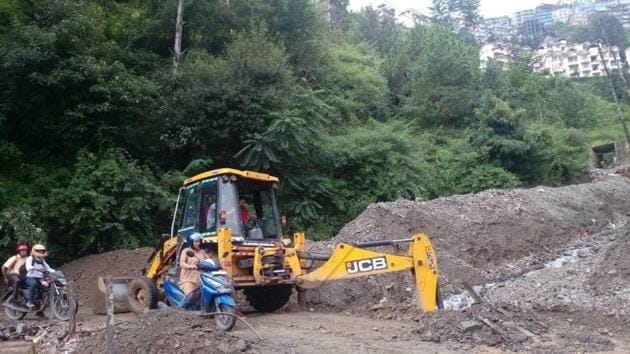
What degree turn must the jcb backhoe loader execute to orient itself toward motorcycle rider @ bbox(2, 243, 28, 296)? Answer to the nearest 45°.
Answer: approximately 45° to its left

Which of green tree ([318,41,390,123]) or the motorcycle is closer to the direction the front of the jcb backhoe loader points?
the motorcycle

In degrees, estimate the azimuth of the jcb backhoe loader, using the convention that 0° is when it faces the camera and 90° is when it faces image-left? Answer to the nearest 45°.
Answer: approximately 135°

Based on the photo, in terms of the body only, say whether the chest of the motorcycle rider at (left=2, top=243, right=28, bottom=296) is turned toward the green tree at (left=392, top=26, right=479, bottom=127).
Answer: no

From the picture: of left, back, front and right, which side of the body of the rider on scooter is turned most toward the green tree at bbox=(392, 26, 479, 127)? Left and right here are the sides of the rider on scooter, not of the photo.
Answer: left

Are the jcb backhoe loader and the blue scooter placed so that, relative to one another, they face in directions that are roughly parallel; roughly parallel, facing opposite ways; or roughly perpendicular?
roughly parallel, facing opposite ways

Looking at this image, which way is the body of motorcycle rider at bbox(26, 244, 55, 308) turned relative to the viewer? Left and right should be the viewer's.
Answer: facing the viewer and to the right of the viewer

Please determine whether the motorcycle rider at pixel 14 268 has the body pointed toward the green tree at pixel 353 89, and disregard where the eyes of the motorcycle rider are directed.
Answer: no

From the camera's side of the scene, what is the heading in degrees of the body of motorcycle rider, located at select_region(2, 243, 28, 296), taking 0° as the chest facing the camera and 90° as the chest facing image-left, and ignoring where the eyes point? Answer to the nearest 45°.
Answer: approximately 315°

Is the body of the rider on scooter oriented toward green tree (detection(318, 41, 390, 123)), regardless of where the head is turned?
no

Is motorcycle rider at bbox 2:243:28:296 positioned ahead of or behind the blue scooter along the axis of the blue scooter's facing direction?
behind

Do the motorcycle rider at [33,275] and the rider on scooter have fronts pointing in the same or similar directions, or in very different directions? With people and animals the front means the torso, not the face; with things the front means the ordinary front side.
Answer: same or similar directions

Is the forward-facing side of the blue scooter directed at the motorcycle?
no

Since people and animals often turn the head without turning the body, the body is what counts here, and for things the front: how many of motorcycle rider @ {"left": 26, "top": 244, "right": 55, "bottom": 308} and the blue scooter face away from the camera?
0
